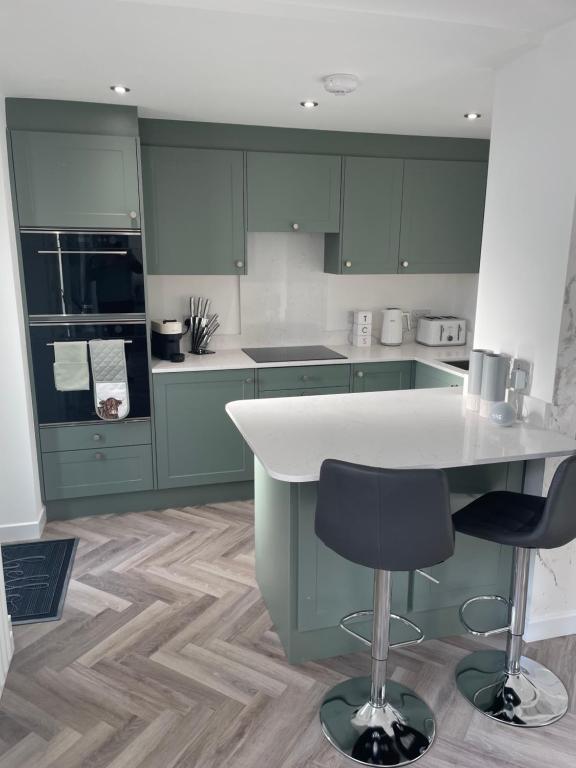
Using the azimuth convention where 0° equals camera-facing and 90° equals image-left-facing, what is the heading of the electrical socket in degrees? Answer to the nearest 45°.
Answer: approximately 45°

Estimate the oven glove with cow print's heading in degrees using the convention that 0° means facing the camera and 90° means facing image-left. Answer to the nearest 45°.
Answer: approximately 0°

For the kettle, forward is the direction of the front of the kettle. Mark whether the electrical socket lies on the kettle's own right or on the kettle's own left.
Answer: on the kettle's own left

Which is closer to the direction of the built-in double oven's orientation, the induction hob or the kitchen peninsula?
the kitchen peninsula

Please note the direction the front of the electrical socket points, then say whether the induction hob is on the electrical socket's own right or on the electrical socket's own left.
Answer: on the electrical socket's own right

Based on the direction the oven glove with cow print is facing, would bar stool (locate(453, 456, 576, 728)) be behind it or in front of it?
in front

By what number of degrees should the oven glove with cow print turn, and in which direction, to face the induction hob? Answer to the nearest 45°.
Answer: approximately 90° to its left

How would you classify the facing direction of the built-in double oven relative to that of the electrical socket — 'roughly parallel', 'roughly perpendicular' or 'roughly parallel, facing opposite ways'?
roughly perpendicular

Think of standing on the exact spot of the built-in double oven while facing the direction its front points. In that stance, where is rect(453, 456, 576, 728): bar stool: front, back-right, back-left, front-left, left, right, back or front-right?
front-left

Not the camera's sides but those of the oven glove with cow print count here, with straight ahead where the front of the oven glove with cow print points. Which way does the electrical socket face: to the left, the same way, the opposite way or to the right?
to the right
